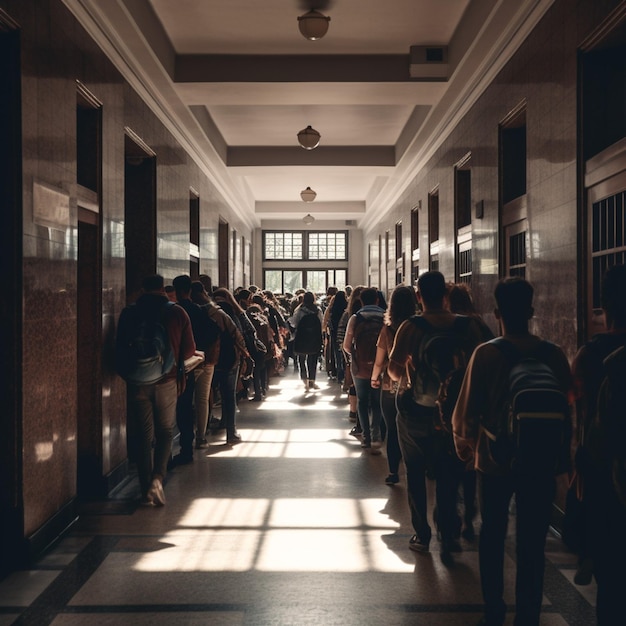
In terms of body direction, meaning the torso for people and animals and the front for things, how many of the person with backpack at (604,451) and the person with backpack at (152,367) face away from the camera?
2

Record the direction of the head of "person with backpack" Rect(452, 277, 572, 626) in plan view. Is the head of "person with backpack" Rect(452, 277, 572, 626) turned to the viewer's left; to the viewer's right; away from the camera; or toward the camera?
away from the camera

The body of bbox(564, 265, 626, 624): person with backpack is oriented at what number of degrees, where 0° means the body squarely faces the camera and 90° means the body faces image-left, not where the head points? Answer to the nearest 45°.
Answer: approximately 180°

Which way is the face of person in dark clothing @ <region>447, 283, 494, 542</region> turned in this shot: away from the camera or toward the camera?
away from the camera

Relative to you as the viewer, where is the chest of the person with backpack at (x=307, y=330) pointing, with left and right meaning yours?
facing away from the viewer

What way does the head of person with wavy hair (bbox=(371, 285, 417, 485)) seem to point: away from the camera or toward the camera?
away from the camera

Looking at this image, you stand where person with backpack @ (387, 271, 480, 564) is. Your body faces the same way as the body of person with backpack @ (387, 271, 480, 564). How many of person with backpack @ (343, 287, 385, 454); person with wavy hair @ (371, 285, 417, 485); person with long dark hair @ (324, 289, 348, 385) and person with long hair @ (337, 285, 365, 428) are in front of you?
4

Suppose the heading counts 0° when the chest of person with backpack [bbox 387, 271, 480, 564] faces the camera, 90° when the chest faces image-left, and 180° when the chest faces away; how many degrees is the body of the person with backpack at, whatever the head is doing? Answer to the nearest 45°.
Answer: approximately 180°

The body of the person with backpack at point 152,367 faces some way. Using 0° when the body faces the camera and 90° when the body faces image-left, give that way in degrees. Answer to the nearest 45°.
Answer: approximately 180°

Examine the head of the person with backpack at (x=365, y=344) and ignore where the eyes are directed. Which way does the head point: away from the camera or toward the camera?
away from the camera

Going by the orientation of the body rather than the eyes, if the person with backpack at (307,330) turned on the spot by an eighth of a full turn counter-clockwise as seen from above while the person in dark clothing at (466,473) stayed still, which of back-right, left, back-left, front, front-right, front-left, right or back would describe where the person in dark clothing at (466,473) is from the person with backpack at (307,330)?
back-left

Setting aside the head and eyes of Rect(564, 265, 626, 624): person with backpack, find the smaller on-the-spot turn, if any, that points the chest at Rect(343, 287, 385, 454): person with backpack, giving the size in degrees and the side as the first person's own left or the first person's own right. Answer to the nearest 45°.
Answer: approximately 45° to the first person's own left
